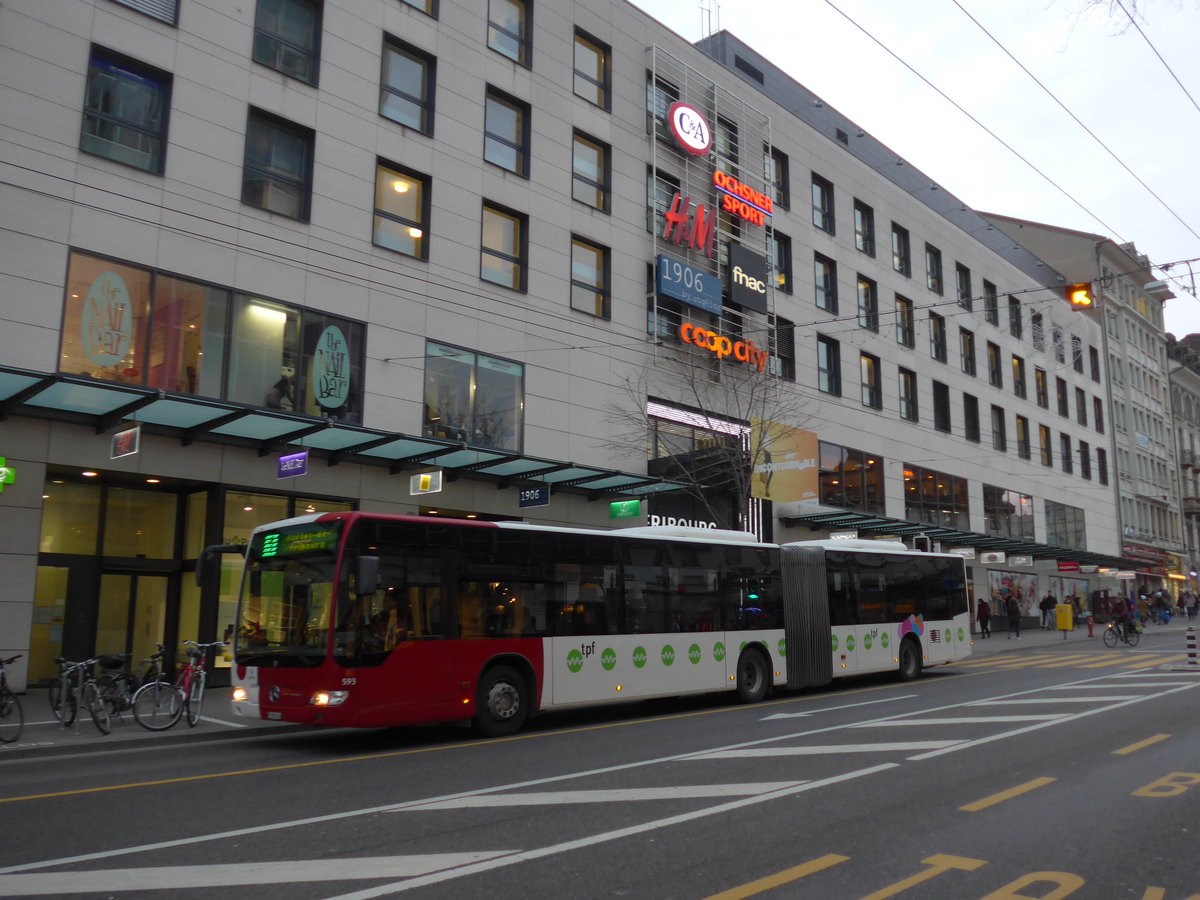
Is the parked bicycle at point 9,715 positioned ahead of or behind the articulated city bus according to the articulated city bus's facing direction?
ahead

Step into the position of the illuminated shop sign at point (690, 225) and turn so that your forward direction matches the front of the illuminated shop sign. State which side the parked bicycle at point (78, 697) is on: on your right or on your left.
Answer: on your right

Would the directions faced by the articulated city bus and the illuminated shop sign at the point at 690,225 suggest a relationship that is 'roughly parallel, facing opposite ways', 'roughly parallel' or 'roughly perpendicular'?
roughly perpendicular

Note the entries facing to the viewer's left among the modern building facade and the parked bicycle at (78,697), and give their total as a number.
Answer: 0

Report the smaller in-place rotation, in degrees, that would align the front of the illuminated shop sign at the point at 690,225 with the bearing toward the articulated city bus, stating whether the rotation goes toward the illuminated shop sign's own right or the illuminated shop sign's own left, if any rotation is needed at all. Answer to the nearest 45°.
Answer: approximately 45° to the illuminated shop sign's own right

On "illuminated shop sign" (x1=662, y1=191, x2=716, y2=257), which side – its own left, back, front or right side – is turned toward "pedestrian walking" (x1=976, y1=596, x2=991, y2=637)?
left

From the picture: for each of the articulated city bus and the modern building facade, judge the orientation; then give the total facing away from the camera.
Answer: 0

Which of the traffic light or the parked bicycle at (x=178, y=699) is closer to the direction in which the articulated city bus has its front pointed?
the parked bicycle

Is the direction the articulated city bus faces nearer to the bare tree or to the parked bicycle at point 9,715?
the parked bicycle

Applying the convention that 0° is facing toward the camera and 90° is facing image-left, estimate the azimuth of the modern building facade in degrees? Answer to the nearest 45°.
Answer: approximately 315°
